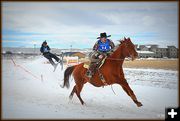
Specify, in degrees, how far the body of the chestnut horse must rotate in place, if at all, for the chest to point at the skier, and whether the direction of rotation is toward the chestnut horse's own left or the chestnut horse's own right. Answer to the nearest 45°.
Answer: approximately 180°

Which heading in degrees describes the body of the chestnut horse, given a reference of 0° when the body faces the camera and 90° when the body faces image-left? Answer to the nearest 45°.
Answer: approximately 270°

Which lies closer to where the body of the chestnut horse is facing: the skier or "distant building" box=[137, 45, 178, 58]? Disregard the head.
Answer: the distant building

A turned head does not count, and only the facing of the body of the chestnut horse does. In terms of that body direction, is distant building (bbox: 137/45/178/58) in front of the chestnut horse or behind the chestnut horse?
in front

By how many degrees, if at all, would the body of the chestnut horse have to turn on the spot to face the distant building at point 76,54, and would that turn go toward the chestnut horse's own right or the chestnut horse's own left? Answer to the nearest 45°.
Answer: approximately 135° to the chestnut horse's own left
